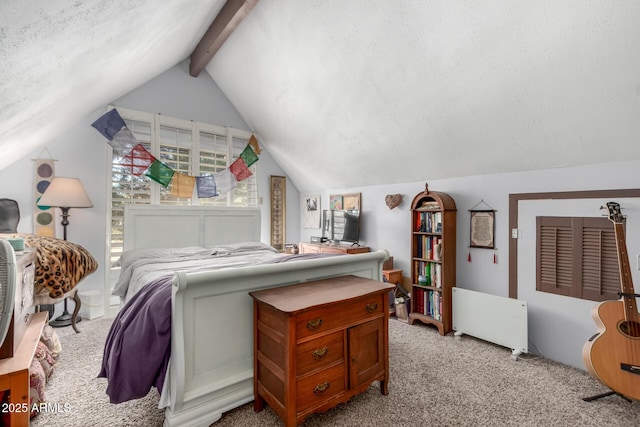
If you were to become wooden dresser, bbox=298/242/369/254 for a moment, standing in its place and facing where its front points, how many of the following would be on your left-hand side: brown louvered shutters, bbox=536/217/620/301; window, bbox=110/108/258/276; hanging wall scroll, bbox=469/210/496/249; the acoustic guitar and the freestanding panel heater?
4

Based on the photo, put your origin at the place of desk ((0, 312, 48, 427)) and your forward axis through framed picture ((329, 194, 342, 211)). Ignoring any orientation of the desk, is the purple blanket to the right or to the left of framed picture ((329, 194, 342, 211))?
right

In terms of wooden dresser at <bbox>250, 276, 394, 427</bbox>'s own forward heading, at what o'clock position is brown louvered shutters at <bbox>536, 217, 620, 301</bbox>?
The brown louvered shutters is roughly at 10 o'clock from the wooden dresser.

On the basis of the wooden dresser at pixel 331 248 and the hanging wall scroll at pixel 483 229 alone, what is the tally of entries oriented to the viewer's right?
0

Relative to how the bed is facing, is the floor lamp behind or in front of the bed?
behind

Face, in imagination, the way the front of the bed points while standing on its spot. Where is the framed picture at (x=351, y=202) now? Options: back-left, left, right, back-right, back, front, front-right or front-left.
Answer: left

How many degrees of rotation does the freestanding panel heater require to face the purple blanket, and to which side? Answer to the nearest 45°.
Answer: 0° — it already faces it

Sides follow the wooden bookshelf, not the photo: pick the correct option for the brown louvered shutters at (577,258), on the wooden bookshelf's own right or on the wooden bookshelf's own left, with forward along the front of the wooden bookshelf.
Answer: on the wooden bookshelf's own left

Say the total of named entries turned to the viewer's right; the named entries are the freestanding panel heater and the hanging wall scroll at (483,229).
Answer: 0

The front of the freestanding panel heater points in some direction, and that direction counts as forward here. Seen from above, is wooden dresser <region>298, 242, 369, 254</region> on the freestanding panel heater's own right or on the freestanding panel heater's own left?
on the freestanding panel heater's own right
